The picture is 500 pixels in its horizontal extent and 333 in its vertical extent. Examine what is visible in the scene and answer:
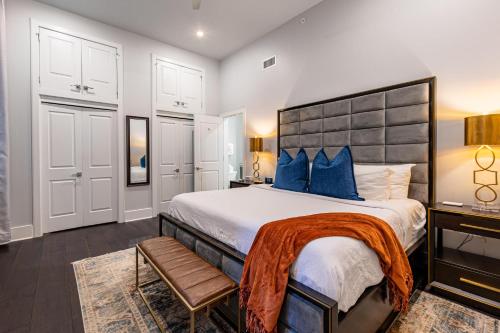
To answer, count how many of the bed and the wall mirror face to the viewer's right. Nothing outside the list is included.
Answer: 0

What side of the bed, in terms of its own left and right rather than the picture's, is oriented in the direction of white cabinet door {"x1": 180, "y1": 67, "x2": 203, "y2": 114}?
right

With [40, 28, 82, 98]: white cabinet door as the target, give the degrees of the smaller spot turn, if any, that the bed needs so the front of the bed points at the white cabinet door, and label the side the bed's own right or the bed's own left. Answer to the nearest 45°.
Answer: approximately 45° to the bed's own right

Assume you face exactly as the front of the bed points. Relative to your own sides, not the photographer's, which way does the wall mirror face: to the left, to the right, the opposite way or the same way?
to the left

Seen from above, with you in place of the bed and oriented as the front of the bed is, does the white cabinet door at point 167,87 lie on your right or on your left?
on your right
